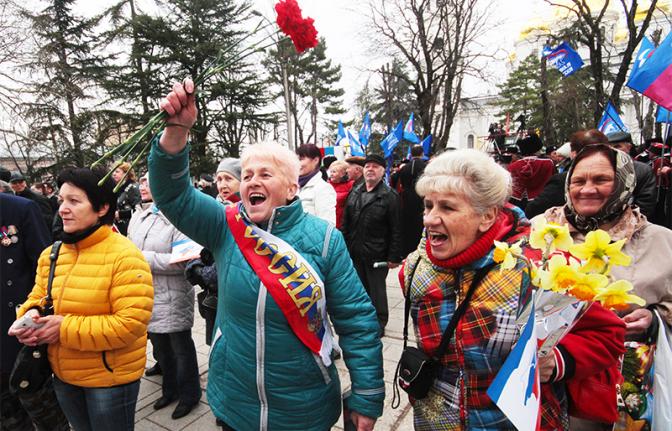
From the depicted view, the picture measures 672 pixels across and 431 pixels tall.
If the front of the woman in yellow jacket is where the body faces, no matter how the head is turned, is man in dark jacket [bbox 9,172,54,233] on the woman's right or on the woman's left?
on the woman's right

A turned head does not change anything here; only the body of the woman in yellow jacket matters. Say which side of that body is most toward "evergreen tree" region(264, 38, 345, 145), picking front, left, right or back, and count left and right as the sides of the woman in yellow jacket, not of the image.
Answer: back

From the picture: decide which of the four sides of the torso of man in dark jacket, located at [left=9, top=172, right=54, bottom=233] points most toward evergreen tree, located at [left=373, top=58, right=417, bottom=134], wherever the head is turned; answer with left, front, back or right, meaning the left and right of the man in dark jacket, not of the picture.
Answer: back

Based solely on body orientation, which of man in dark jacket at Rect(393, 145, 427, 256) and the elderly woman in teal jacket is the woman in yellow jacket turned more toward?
the elderly woman in teal jacket

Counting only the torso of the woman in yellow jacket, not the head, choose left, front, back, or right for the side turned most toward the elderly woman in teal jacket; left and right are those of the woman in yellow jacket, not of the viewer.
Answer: left

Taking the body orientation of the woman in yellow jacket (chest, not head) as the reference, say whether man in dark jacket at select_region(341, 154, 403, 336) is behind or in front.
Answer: behind

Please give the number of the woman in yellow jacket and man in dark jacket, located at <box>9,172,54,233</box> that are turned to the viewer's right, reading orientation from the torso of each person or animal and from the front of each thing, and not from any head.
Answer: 0

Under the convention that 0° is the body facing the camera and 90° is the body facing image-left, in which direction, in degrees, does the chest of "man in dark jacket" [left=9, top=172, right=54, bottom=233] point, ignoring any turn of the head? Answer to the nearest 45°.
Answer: approximately 45°

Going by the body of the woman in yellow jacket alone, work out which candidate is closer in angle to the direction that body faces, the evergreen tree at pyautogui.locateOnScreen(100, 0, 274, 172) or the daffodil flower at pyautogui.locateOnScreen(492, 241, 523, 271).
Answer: the daffodil flower

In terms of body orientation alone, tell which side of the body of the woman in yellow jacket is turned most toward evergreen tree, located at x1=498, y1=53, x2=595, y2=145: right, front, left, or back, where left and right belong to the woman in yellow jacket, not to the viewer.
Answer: back

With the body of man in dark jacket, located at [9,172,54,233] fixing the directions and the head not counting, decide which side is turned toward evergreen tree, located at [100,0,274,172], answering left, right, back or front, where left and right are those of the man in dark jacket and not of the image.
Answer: back

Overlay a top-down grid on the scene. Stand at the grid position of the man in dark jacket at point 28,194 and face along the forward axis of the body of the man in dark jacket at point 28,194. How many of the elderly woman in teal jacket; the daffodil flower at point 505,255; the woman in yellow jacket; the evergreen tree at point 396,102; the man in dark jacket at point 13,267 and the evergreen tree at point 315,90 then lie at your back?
2

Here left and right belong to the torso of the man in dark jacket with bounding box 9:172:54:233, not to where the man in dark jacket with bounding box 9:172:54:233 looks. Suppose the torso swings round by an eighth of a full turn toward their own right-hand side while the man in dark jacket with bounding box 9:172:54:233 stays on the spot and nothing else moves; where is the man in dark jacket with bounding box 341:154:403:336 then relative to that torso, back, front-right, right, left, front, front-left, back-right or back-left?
back-left

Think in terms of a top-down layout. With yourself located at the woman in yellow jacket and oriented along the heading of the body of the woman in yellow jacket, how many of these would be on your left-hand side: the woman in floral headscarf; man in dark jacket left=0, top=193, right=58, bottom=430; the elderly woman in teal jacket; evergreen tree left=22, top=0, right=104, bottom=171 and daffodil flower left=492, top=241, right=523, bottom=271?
3
